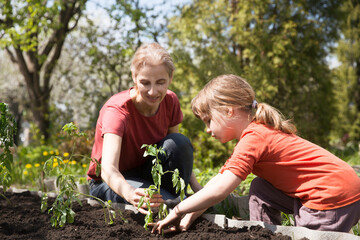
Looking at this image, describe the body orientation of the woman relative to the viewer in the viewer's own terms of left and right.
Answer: facing the viewer and to the right of the viewer

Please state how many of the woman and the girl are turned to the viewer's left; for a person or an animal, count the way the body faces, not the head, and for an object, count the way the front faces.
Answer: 1

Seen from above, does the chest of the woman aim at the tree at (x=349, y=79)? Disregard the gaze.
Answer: no

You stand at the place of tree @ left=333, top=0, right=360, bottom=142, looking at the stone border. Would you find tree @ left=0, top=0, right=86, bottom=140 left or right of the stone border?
right

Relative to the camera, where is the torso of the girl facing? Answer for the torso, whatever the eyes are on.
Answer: to the viewer's left

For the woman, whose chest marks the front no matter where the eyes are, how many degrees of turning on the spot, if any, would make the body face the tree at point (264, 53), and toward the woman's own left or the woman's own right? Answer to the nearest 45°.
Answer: approximately 90° to the woman's own left

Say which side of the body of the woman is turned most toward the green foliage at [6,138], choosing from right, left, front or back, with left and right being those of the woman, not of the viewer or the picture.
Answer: right

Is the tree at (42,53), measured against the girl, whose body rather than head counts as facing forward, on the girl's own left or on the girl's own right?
on the girl's own right

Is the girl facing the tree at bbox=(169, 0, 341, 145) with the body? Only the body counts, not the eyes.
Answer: no

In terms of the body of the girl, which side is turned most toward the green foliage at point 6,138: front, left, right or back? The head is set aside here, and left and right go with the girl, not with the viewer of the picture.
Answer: front

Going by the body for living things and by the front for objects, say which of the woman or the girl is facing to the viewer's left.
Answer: the girl

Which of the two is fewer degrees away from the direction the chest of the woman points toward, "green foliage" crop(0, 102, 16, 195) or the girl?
the girl

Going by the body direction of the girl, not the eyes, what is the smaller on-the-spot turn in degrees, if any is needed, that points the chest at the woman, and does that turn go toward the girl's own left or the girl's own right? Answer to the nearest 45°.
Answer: approximately 45° to the girl's own right

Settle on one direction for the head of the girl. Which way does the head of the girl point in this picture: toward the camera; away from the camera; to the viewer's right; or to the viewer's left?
to the viewer's left
